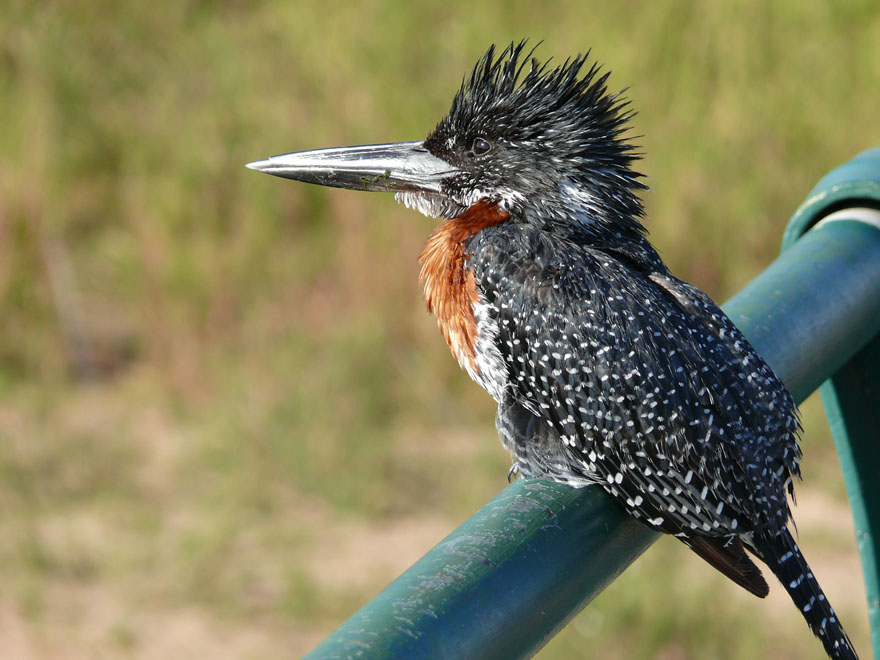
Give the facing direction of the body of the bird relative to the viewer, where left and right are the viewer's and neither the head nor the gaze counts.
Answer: facing to the left of the viewer
